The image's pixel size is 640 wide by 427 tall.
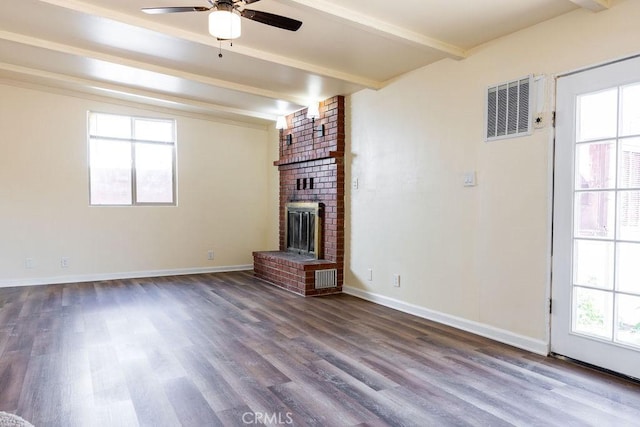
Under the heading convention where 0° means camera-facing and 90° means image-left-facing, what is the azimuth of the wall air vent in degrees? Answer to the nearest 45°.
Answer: approximately 45°

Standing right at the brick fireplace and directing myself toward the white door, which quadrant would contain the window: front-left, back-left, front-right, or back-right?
back-right

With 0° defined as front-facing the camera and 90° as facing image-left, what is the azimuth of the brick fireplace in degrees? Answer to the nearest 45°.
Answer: approximately 45°

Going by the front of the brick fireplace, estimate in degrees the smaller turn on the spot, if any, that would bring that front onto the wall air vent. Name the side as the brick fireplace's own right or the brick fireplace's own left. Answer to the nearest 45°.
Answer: approximately 90° to the brick fireplace's own left

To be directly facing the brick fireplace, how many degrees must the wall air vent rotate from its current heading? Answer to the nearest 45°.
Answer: approximately 90° to its right

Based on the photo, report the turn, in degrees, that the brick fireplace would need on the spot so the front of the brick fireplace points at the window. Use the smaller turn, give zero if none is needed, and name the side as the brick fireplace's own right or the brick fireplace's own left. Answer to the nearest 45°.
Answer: approximately 45° to the brick fireplace's own right
